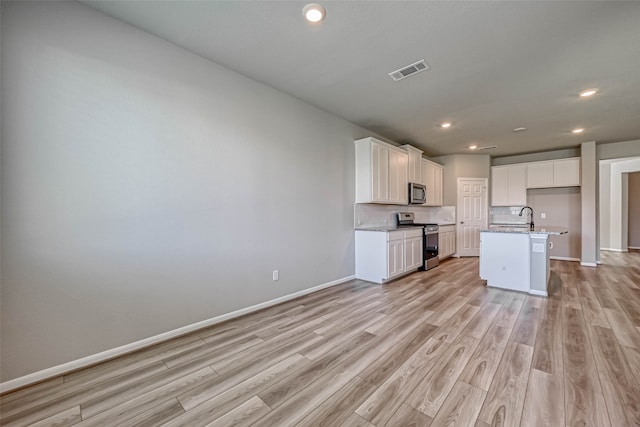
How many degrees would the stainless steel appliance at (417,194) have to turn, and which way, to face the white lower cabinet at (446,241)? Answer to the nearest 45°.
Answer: approximately 90° to its left

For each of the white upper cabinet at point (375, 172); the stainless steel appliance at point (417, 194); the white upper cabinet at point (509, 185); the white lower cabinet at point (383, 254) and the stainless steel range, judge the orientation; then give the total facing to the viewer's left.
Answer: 0

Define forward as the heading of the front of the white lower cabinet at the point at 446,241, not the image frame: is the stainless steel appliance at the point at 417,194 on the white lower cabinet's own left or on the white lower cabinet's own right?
on the white lower cabinet's own right

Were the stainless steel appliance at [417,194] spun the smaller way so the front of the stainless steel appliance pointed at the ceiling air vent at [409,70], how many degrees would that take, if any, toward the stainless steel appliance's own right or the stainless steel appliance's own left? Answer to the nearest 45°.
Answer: approximately 45° to the stainless steel appliance's own right

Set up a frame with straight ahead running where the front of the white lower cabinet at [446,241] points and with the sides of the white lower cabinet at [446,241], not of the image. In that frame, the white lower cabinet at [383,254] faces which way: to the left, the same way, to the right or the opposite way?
the same way

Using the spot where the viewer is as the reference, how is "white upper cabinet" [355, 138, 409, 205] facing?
facing the viewer and to the right of the viewer

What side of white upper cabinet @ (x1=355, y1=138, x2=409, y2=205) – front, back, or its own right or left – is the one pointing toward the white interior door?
left

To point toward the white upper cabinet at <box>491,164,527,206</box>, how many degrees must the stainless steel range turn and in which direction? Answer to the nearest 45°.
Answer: approximately 90° to its left

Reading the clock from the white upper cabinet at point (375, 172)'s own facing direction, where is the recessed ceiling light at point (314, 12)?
The recessed ceiling light is roughly at 2 o'clock from the white upper cabinet.

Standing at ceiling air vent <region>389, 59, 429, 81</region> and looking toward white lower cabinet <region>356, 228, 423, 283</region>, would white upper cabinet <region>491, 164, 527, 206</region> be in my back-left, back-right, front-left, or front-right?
front-right

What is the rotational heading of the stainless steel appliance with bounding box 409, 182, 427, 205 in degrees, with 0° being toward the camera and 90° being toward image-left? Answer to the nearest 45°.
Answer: approximately 315°

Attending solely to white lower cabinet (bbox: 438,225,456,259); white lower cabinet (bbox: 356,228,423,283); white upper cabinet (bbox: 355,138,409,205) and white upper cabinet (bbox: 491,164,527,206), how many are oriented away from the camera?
0

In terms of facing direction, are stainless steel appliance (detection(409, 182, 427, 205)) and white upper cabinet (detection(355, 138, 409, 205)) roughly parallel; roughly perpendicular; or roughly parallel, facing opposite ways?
roughly parallel

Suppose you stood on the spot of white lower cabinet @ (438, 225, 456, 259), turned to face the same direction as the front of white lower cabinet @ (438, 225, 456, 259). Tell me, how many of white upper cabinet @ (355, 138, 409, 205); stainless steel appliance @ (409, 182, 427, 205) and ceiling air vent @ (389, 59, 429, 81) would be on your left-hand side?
0

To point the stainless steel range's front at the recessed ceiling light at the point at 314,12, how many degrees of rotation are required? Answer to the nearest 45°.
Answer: approximately 45° to its right

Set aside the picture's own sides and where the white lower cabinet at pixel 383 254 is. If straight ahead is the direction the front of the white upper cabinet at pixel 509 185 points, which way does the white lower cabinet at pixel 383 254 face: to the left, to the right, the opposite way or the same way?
to the left

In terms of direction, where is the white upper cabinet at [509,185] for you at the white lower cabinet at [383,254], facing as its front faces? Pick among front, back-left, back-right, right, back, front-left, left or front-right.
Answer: left

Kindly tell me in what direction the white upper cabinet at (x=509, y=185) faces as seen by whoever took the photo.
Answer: facing the viewer
